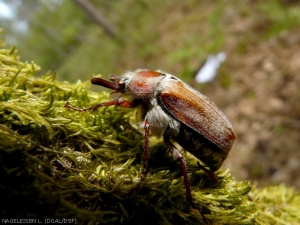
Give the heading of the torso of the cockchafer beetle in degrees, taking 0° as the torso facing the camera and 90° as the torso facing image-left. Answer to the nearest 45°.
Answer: approximately 90°
